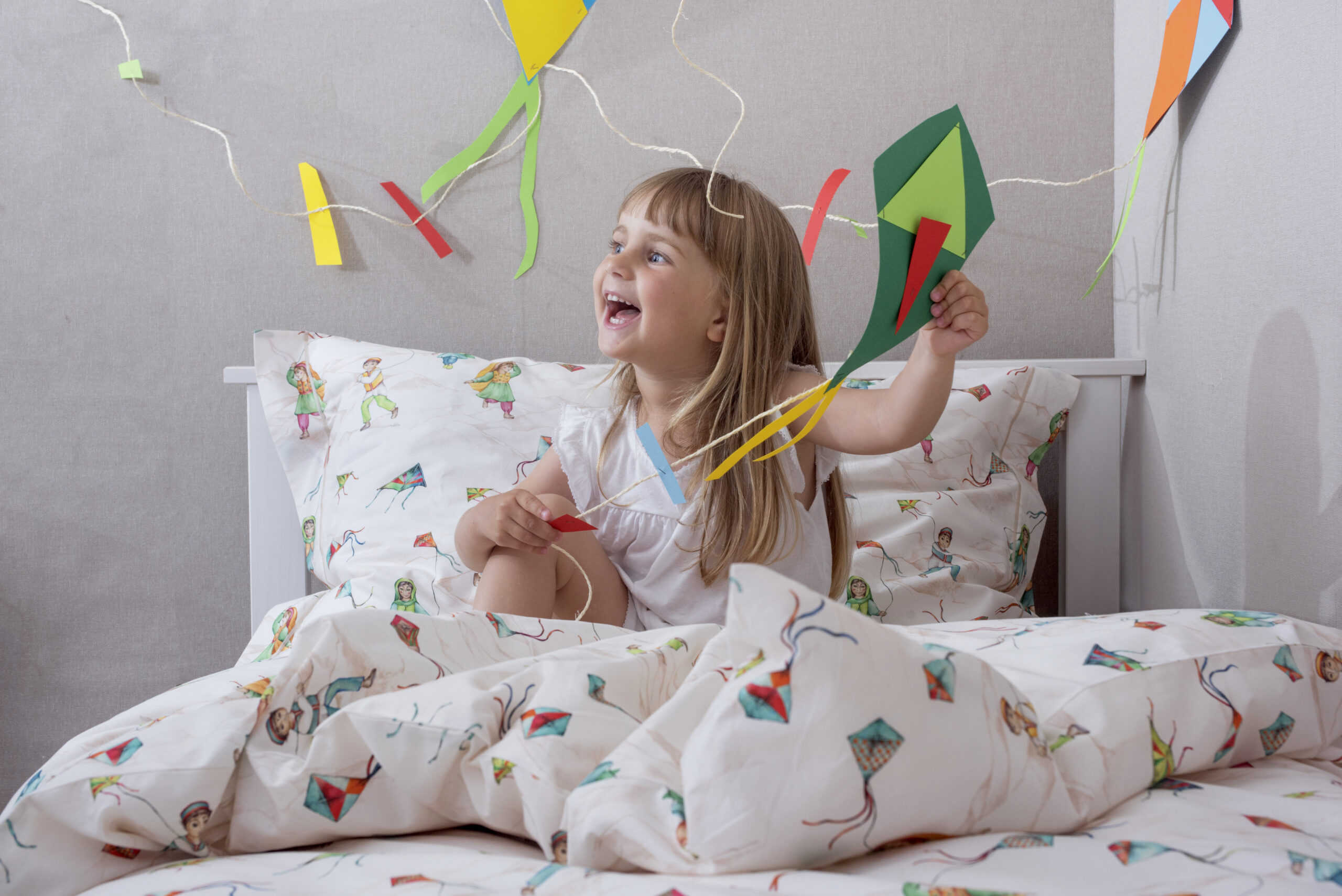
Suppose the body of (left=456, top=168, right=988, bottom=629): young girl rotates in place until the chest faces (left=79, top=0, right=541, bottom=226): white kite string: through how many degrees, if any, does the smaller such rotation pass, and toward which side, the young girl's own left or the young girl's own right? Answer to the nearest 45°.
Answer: approximately 90° to the young girl's own right

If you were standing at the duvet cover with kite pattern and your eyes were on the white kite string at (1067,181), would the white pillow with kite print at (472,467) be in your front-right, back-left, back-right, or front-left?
front-left

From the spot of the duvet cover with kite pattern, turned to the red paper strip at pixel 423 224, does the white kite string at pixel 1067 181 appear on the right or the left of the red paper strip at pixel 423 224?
right

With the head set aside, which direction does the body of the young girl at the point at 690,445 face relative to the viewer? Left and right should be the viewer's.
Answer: facing the viewer and to the left of the viewer

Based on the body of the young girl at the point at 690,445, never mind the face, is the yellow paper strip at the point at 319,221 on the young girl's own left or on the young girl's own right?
on the young girl's own right
